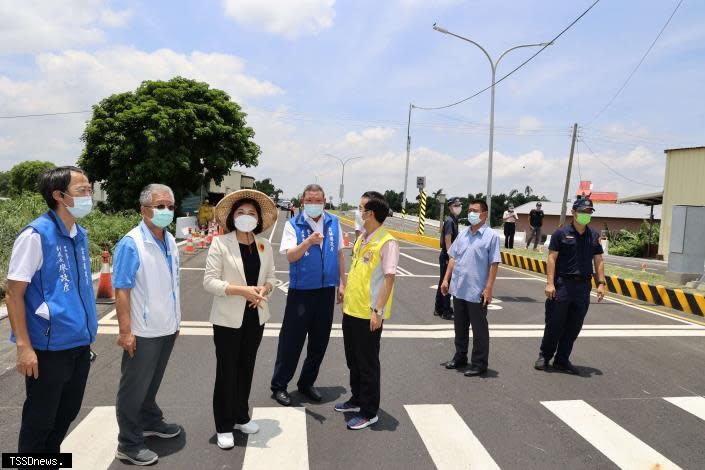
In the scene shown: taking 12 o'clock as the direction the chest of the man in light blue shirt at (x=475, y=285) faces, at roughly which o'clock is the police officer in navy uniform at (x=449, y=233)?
The police officer in navy uniform is roughly at 4 o'clock from the man in light blue shirt.

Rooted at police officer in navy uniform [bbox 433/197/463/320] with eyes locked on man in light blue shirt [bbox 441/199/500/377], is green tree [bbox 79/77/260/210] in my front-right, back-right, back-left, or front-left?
back-right

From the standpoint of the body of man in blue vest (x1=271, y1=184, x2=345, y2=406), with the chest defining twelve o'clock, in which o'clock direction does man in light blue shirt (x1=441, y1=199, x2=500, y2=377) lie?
The man in light blue shirt is roughly at 8 o'clock from the man in blue vest.

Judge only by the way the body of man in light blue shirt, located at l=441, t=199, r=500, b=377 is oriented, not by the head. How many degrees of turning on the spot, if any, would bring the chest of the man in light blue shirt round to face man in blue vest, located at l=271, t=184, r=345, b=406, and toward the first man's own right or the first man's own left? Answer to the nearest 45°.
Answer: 0° — they already face them

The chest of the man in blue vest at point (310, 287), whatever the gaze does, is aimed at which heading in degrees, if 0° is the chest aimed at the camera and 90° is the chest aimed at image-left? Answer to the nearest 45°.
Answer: approximately 0°

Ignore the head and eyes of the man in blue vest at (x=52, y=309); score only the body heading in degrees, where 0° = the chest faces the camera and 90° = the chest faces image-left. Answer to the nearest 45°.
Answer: approximately 315°

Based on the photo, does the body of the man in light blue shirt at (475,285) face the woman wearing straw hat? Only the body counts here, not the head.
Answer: yes

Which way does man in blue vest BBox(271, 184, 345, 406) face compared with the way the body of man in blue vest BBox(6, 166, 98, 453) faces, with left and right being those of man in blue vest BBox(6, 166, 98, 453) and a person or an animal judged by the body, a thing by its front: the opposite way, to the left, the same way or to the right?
to the right

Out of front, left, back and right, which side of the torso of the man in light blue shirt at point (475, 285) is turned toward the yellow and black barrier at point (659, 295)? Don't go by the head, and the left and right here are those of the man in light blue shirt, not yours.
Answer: back

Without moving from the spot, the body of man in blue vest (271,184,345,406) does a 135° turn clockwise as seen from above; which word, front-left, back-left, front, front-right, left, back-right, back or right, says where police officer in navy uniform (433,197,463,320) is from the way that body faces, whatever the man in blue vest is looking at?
right

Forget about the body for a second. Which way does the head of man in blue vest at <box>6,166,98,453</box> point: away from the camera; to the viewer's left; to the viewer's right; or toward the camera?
to the viewer's right
